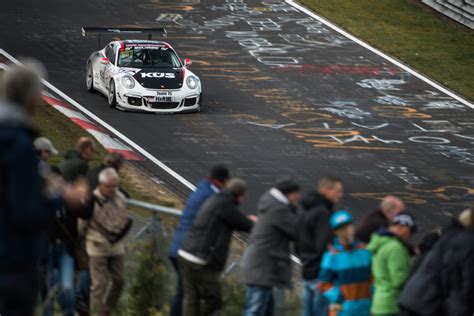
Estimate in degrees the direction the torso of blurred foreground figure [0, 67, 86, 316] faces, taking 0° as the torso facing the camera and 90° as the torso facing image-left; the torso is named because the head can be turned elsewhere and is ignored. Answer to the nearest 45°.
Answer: approximately 225°

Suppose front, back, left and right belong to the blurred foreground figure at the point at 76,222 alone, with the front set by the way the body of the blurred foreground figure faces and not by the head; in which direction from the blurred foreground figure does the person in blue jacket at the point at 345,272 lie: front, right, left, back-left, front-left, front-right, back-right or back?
front-right

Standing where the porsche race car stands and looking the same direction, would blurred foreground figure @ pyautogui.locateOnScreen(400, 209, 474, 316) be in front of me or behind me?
in front

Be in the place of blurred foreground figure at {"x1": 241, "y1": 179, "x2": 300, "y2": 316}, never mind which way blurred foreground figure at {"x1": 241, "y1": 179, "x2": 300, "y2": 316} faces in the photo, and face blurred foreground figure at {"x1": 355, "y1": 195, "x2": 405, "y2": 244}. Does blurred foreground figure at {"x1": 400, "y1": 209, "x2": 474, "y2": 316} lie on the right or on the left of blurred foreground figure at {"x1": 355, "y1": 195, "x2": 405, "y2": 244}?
right

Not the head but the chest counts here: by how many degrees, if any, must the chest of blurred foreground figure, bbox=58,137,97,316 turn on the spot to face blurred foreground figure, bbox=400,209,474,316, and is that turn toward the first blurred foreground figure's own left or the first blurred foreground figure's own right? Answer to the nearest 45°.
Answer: approximately 45° to the first blurred foreground figure's own right
